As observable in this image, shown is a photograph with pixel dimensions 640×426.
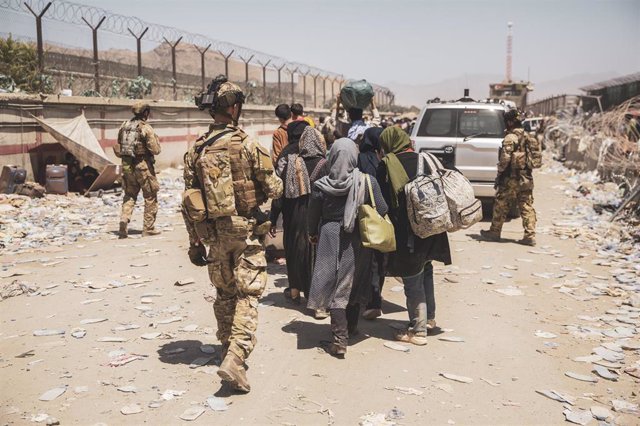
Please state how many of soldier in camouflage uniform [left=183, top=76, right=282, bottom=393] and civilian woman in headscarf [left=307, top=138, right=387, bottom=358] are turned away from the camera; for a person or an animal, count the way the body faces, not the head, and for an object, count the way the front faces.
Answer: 2

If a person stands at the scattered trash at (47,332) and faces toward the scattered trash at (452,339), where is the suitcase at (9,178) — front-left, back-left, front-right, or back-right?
back-left

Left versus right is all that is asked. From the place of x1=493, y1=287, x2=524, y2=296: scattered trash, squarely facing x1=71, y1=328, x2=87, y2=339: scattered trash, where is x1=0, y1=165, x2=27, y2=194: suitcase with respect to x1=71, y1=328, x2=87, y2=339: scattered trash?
right

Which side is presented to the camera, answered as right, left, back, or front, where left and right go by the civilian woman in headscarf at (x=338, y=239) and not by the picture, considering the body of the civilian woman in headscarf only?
back

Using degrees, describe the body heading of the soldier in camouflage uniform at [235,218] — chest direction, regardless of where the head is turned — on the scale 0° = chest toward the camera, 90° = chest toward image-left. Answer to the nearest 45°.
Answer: approximately 180°

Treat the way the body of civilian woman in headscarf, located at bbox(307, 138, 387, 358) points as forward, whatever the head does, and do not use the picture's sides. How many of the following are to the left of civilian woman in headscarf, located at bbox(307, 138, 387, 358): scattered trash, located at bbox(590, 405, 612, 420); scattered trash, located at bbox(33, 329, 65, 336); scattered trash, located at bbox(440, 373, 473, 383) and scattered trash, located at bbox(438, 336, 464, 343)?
1

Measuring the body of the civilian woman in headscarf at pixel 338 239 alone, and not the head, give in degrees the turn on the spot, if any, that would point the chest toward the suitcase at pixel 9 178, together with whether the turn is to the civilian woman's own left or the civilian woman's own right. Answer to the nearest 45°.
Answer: approximately 45° to the civilian woman's own left

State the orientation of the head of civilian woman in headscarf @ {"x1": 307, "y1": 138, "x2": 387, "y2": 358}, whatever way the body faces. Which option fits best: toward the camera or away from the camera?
away from the camera

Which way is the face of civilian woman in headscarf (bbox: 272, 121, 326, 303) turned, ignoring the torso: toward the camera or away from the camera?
away from the camera
